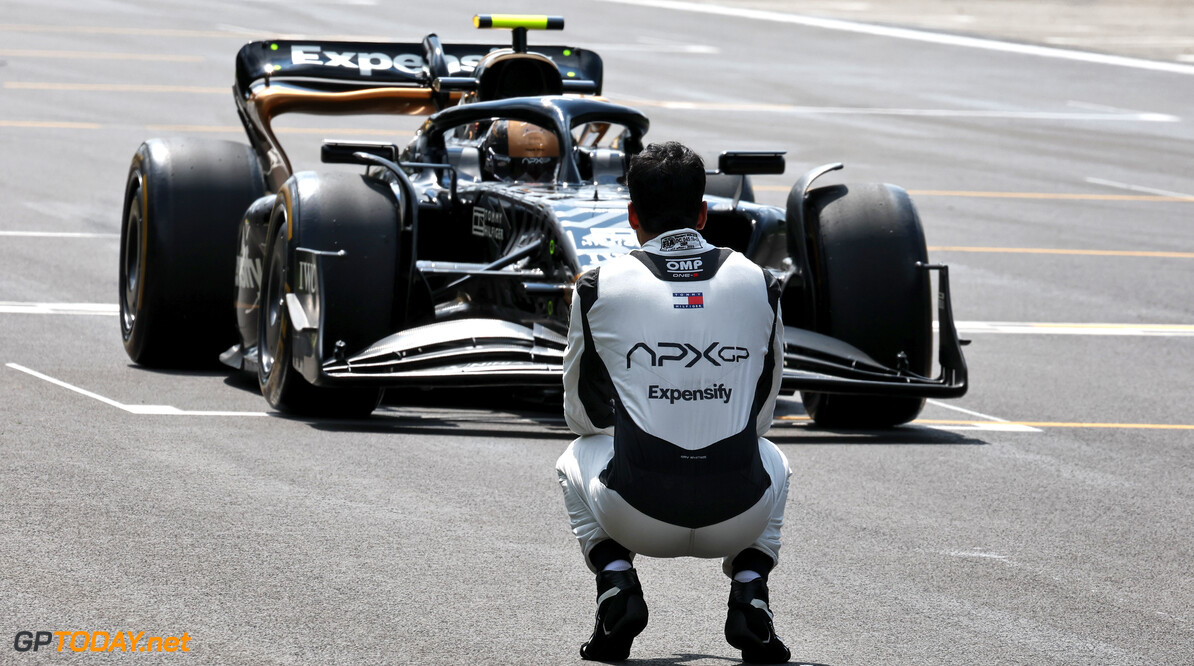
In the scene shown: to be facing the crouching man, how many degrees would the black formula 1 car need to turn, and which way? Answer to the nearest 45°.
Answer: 0° — it already faces them

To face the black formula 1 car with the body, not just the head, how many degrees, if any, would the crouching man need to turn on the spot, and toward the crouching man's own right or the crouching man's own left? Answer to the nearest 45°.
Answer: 0° — they already face it

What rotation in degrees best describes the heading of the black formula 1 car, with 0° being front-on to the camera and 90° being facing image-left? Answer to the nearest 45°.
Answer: approximately 0°

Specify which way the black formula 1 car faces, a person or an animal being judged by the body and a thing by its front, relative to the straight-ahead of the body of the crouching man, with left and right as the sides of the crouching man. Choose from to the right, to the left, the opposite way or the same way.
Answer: the opposite way

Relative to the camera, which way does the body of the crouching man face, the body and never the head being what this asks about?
away from the camera

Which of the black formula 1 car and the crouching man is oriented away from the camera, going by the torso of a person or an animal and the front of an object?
the crouching man

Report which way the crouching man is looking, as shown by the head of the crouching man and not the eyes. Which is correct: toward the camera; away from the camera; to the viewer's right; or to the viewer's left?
away from the camera

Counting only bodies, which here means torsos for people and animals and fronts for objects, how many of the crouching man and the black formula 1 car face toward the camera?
1
